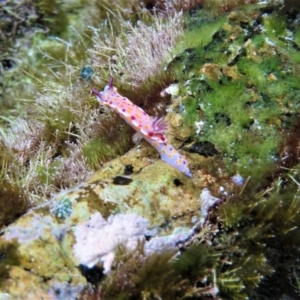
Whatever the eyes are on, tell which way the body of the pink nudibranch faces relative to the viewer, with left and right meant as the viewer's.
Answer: facing away from the viewer and to the left of the viewer
